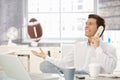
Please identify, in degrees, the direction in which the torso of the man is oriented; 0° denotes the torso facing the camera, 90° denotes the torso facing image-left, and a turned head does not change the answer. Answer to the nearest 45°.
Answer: approximately 45°

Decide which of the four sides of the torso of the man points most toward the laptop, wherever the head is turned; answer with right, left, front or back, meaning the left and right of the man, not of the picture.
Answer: front

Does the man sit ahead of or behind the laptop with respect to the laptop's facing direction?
ahead

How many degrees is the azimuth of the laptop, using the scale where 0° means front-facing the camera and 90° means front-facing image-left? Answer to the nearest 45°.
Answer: approximately 225°

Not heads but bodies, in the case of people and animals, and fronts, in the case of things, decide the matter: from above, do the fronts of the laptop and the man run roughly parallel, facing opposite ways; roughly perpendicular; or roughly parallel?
roughly parallel, facing opposite ways
